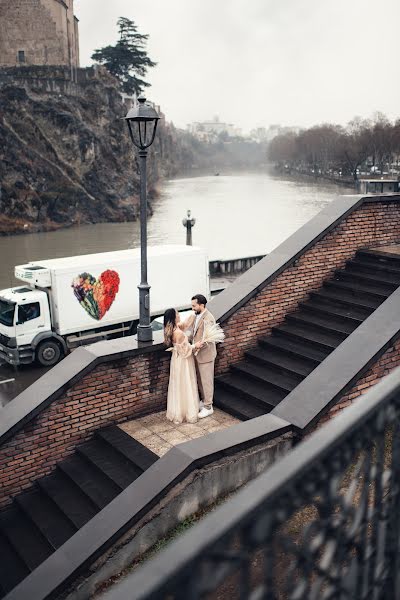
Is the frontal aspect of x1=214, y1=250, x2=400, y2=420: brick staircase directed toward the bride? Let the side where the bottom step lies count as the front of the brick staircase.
yes

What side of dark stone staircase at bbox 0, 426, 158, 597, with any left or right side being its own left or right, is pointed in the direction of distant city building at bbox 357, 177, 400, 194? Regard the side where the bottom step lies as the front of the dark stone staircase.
back

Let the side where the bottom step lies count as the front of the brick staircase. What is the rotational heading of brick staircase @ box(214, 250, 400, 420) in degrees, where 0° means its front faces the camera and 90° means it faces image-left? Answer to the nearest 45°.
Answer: approximately 45°

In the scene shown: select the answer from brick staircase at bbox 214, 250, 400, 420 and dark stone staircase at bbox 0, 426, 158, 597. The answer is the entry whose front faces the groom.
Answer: brick staircase at bbox 214, 250, 400, 420

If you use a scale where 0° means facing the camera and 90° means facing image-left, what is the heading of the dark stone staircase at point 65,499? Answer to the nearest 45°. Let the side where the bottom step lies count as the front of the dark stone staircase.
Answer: approximately 45°

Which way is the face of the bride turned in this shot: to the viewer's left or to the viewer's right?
to the viewer's right

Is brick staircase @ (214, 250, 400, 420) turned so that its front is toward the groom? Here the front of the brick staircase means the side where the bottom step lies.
yes
